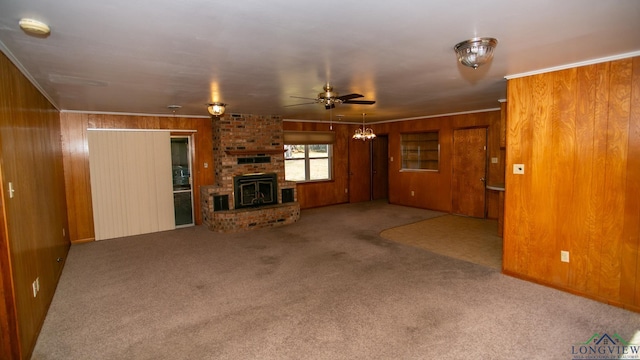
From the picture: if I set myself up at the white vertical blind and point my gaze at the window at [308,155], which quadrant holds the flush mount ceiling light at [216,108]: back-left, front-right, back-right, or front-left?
front-right

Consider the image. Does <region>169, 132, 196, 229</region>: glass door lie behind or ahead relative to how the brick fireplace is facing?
behind

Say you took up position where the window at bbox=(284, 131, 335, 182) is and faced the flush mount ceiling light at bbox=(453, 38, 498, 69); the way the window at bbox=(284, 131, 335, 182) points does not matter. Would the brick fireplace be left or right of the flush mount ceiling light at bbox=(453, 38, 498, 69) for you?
right

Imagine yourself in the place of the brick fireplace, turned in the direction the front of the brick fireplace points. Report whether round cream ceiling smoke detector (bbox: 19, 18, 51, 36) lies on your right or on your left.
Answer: on your right

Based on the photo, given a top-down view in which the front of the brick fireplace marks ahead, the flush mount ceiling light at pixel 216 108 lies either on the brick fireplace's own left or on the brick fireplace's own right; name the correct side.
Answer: on the brick fireplace's own right

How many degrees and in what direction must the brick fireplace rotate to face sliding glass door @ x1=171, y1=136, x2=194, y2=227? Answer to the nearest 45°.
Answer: approximately 135° to its right

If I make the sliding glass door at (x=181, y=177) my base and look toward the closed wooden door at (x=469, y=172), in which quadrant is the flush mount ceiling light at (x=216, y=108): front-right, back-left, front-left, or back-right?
front-right

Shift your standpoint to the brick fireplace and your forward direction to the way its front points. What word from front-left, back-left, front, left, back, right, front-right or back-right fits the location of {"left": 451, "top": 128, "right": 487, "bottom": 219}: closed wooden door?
front-left

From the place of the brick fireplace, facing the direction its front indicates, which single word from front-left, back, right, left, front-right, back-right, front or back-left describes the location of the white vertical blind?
back-right

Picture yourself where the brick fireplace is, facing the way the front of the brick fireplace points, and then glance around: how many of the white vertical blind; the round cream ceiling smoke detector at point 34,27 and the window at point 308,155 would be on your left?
1

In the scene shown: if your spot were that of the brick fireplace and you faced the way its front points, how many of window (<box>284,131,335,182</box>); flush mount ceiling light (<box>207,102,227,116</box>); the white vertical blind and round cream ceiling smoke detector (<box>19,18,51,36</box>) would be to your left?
1

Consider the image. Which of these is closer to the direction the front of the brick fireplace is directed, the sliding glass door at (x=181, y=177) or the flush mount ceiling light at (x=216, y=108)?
the flush mount ceiling light

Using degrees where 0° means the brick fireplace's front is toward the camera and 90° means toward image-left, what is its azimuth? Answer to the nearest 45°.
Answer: approximately 315°
